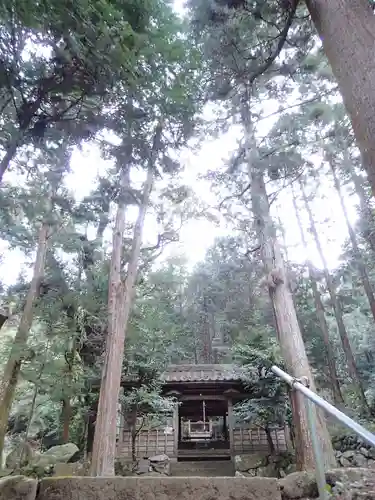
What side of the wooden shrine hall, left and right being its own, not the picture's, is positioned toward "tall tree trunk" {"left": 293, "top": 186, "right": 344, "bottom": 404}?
left

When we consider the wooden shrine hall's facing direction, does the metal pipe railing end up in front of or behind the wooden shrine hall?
in front

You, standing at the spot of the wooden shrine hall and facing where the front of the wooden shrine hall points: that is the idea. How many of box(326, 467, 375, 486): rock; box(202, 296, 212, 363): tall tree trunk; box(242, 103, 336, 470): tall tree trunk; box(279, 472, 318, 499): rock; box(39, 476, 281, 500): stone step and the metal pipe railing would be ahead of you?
5

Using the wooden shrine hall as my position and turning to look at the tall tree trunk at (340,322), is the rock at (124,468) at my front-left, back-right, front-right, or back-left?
back-right

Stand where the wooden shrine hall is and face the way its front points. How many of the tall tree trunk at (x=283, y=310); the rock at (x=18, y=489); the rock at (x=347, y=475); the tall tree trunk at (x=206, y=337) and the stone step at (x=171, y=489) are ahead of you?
4

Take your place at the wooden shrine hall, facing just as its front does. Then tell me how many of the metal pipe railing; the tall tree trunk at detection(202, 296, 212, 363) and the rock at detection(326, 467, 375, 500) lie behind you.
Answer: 1

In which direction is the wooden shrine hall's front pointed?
toward the camera

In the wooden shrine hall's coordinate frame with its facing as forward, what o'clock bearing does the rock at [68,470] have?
The rock is roughly at 1 o'clock from the wooden shrine hall.

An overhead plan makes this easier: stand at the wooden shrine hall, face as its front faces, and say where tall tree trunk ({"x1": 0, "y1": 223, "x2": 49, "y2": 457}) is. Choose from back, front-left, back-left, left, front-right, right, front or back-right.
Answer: front-right

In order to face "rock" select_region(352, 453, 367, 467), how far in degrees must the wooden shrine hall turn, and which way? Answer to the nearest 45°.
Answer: approximately 45° to its left

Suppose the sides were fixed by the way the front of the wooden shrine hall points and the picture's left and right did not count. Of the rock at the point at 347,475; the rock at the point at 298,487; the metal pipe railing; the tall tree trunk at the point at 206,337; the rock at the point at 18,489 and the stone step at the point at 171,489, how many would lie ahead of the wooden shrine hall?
5

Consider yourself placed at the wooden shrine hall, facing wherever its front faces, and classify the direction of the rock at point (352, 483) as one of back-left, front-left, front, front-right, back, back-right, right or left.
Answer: front

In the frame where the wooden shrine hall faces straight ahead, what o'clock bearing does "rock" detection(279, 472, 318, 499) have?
The rock is roughly at 12 o'clock from the wooden shrine hall.

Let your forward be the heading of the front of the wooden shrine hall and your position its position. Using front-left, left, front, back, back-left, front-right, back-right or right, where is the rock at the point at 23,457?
front-right

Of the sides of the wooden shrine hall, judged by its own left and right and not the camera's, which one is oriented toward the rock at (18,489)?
front
